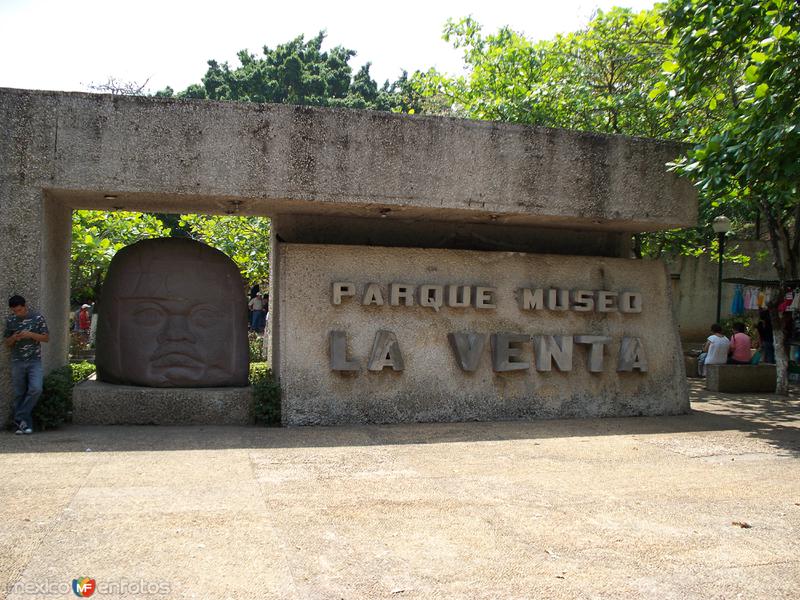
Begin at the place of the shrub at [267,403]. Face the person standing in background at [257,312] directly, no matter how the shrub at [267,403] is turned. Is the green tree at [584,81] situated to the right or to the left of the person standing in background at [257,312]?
right

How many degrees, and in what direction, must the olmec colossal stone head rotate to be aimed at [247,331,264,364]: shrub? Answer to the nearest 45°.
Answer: approximately 180°

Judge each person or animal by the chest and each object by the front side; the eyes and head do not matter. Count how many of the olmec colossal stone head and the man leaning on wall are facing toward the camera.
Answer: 2

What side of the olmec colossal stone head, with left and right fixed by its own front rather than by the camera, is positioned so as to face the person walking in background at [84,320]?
back

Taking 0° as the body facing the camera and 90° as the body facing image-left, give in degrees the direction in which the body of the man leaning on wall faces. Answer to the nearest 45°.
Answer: approximately 0°

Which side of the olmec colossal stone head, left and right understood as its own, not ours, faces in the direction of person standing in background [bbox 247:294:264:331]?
back
